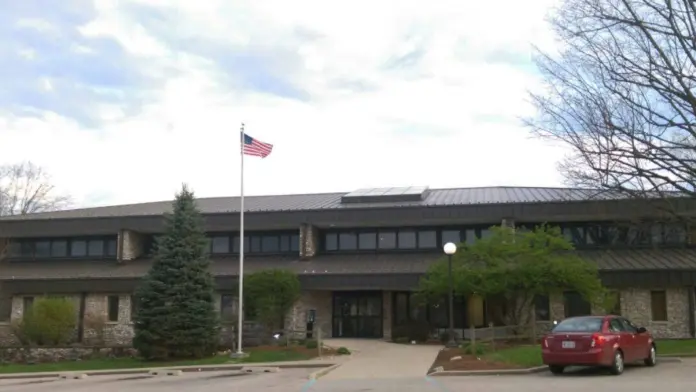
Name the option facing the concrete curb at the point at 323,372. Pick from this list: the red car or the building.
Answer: the building

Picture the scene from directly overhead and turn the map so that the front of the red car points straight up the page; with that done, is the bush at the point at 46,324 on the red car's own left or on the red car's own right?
on the red car's own left

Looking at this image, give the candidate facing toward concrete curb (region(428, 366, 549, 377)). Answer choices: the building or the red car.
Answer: the building

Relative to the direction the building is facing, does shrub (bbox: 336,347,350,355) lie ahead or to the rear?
ahead

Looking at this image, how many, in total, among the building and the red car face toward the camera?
1

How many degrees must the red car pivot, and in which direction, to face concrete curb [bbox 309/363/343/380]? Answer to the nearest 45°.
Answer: approximately 135° to its left

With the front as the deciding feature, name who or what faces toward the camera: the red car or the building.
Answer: the building

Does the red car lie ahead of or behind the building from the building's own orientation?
ahead

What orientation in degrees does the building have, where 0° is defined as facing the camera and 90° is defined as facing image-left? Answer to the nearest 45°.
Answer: approximately 0°

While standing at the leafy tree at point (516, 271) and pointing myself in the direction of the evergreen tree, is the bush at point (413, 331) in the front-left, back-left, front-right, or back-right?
front-right

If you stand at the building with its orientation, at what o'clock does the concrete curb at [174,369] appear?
The concrete curb is roughly at 1 o'clock from the building.

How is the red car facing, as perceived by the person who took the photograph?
facing away from the viewer and to the right of the viewer

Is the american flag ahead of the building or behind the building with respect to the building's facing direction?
ahead

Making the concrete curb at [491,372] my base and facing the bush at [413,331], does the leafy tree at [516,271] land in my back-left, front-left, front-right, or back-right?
front-right
